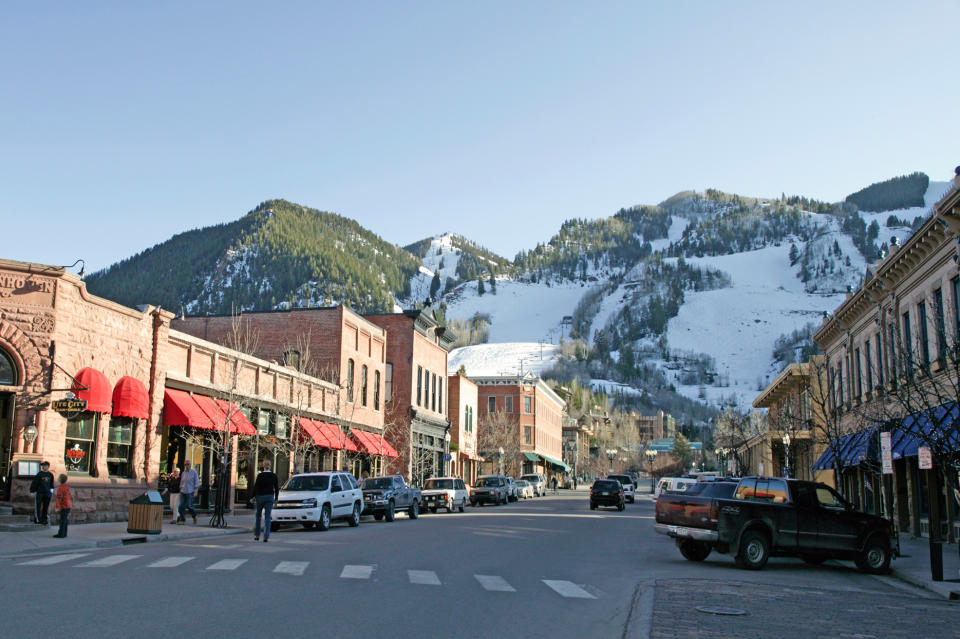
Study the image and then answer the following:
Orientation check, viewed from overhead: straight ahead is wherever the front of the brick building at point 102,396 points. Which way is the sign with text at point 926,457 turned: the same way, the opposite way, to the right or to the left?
to the right

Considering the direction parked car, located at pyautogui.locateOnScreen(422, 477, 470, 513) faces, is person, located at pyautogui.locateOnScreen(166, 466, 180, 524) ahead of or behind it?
ahead

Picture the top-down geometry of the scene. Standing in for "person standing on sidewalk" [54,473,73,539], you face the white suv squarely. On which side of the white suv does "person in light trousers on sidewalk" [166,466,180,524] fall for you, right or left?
left

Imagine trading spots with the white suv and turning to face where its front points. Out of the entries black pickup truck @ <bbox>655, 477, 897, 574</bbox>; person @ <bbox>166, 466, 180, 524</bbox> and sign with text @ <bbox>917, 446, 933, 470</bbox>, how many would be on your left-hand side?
2

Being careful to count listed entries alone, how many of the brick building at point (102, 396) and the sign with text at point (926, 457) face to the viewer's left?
0

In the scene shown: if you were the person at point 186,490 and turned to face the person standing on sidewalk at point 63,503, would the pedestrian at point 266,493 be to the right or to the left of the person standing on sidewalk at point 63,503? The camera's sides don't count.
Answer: left

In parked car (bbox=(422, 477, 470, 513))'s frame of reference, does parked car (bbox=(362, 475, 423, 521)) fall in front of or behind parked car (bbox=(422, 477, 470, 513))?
in front

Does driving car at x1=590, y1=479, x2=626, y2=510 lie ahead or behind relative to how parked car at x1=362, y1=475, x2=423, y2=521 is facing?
behind

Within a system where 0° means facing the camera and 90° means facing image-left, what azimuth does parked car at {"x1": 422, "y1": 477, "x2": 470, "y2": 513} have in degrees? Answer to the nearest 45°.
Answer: approximately 45°

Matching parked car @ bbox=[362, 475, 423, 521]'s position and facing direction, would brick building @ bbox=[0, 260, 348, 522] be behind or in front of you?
in front

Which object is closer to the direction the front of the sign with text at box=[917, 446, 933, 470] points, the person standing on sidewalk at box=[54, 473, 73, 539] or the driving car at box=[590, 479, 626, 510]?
the person standing on sidewalk

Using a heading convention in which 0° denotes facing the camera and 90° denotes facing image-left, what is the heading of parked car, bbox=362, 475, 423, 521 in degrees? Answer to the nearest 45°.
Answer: approximately 45°
